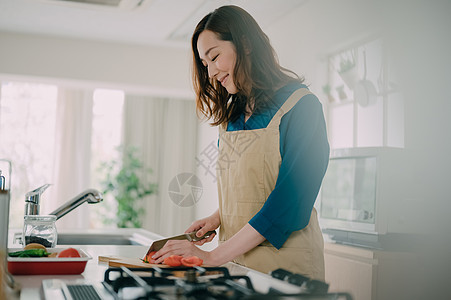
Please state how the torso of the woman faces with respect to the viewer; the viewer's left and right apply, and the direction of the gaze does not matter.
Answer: facing the viewer and to the left of the viewer

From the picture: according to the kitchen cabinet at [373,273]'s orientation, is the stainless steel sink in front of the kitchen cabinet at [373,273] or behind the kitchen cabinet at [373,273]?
in front

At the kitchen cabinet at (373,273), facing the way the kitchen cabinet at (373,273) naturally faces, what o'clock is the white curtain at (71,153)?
The white curtain is roughly at 3 o'clock from the kitchen cabinet.

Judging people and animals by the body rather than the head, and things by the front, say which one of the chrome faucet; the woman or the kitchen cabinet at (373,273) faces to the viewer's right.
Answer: the chrome faucet

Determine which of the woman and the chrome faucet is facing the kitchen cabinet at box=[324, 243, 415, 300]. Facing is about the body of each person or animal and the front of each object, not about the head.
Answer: the chrome faucet

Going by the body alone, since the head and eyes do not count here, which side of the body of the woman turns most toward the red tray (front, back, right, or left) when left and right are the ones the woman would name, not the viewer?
front

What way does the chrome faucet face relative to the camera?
to the viewer's right
